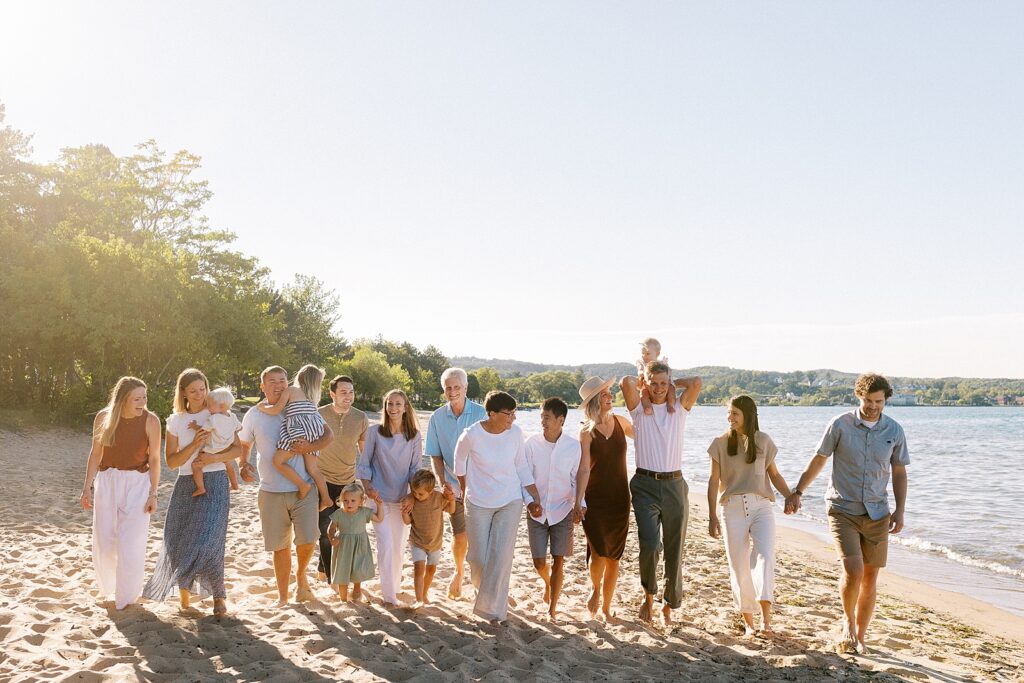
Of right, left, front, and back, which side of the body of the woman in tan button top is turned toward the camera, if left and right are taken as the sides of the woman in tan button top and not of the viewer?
front

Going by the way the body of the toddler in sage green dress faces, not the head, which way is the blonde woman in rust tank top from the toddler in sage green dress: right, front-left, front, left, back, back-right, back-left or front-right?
right

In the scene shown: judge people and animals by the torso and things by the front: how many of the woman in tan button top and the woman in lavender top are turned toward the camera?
2

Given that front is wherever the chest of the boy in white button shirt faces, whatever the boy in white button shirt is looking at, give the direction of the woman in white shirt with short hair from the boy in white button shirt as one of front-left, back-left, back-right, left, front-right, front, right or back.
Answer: front-right

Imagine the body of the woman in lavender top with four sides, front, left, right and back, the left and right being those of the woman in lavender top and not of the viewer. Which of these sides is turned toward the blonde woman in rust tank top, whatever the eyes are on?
right

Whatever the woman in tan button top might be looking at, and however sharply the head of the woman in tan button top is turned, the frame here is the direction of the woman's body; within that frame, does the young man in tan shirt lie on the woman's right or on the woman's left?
on the woman's right

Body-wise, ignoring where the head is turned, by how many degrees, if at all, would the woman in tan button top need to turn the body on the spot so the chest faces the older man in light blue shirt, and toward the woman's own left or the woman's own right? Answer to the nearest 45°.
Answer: approximately 90° to the woman's own right

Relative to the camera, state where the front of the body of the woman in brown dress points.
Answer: toward the camera

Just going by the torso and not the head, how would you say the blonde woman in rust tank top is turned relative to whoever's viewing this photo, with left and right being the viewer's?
facing the viewer

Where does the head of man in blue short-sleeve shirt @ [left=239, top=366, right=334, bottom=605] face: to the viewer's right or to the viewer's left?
to the viewer's right

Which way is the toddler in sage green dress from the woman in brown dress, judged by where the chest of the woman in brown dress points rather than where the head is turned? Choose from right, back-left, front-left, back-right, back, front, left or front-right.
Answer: right

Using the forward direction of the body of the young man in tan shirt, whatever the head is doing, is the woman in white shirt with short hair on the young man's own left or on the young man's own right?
on the young man's own left

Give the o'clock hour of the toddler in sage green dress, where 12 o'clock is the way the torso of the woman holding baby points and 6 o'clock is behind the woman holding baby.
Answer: The toddler in sage green dress is roughly at 9 o'clock from the woman holding baby.

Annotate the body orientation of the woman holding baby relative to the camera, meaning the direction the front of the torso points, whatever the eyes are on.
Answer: toward the camera

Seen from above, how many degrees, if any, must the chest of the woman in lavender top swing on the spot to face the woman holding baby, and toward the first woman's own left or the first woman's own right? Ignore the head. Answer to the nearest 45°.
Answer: approximately 90° to the first woman's own right
